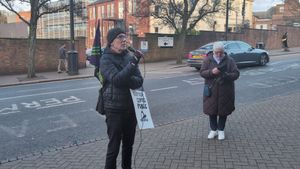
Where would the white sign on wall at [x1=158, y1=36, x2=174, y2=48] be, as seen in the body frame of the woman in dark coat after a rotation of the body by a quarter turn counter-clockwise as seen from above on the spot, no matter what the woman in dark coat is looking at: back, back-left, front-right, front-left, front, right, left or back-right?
left

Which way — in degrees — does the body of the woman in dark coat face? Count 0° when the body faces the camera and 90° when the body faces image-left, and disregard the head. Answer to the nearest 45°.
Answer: approximately 0°

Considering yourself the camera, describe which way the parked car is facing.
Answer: facing away from the viewer and to the right of the viewer

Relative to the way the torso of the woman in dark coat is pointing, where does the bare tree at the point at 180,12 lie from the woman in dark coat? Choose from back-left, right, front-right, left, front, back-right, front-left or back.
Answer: back

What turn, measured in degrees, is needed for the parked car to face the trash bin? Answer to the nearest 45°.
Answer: approximately 135° to its left

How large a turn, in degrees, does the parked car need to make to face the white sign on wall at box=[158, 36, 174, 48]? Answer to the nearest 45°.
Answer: approximately 90° to its left

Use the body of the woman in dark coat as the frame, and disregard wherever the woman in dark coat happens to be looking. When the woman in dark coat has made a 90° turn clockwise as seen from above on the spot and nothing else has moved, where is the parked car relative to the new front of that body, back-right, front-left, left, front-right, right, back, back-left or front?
right
